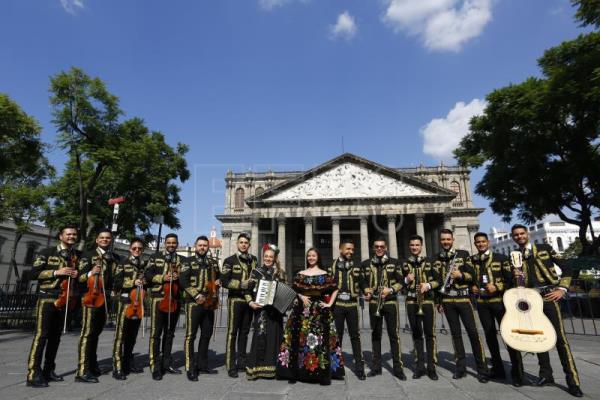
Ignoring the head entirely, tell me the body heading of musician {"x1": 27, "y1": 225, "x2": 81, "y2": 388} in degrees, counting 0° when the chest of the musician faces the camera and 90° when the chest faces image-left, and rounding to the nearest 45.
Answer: approximately 315°

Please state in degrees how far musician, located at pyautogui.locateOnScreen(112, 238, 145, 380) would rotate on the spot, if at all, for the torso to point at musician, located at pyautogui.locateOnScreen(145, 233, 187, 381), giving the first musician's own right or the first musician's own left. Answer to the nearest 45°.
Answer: approximately 45° to the first musician's own left

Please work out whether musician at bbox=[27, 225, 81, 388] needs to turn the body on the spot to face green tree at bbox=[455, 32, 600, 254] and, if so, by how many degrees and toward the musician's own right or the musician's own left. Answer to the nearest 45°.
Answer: approximately 45° to the musician's own left

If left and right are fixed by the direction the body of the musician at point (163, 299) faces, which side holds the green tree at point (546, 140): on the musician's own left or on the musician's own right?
on the musician's own left

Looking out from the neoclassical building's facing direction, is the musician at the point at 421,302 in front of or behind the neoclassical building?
in front

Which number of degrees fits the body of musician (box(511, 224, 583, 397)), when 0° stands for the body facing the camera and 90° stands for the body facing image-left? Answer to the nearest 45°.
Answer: approximately 45°

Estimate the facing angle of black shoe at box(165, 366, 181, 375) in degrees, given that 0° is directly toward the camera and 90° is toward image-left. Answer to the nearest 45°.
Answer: approximately 315°

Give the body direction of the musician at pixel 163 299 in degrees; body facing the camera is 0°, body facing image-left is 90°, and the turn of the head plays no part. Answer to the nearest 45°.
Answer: approximately 315°
